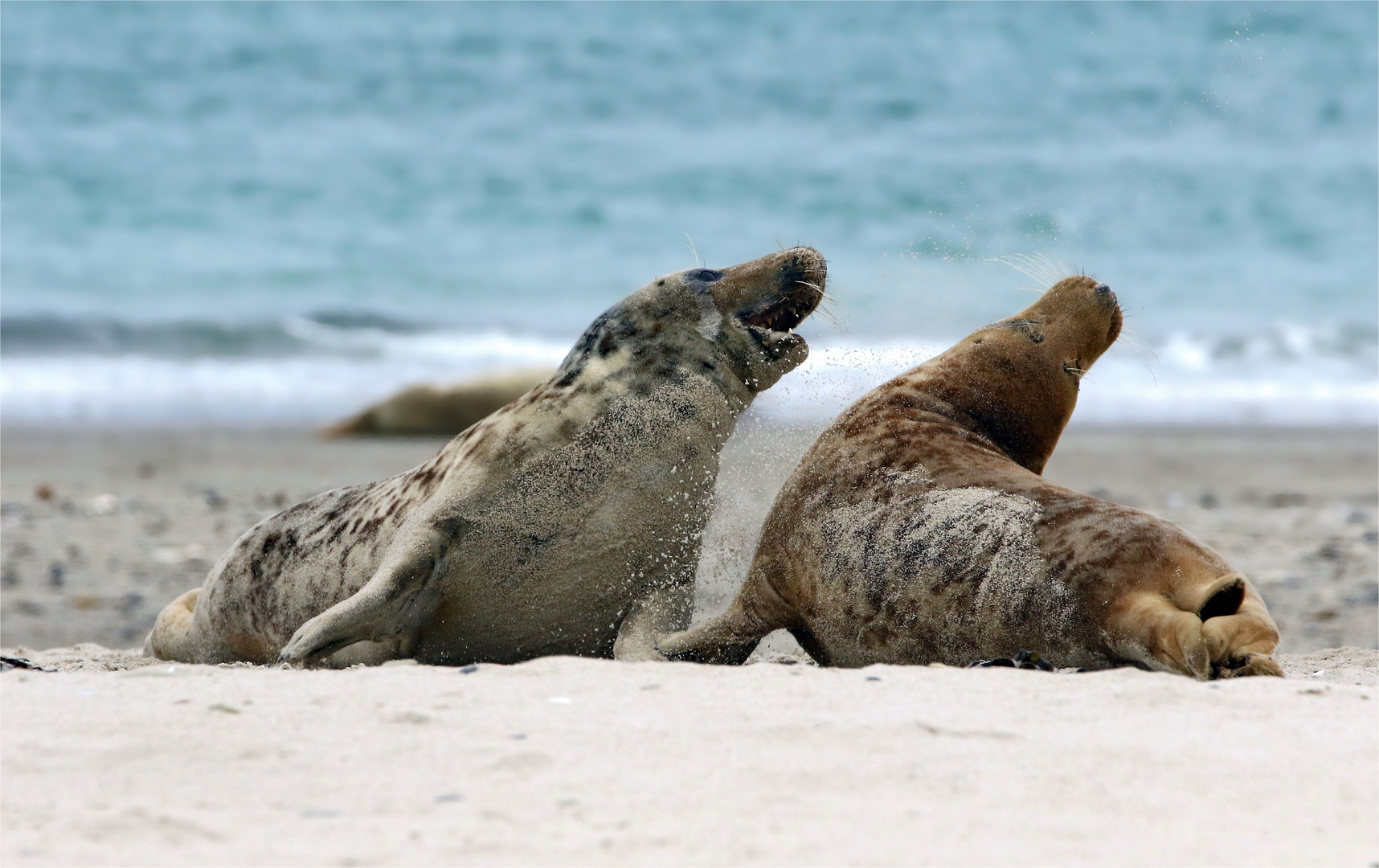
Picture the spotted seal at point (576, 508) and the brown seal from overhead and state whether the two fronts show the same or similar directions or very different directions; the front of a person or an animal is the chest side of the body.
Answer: very different directions

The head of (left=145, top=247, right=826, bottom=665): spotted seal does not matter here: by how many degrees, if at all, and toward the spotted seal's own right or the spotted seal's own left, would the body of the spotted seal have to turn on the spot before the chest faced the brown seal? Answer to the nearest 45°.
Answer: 0° — it already faces it

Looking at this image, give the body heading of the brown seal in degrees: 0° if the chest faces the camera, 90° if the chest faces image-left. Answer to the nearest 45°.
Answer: approximately 135°
